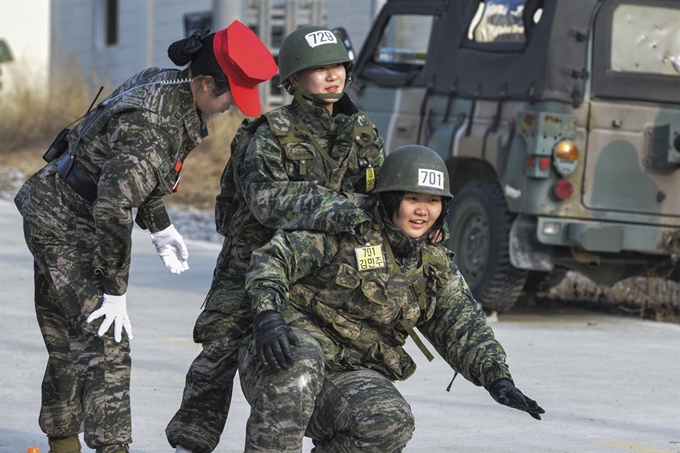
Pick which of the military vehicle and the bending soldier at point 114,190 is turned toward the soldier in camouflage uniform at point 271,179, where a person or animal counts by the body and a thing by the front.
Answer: the bending soldier

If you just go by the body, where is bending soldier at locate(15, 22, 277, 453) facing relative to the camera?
to the viewer's right

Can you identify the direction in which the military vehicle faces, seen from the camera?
facing away from the viewer and to the left of the viewer

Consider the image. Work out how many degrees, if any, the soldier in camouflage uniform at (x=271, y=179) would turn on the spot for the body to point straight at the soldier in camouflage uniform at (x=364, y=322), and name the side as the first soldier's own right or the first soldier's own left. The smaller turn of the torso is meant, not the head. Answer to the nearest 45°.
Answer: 0° — they already face them

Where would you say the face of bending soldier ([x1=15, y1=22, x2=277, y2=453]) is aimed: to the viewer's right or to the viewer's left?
to the viewer's right

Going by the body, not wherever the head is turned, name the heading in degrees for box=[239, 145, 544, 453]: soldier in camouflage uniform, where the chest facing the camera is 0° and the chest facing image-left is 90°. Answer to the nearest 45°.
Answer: approximately 315°

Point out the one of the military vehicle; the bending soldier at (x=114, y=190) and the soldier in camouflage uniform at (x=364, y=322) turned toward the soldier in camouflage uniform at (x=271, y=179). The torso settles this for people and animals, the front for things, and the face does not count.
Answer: the bending soldier

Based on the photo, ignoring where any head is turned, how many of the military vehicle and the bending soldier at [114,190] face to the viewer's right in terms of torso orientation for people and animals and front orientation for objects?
1

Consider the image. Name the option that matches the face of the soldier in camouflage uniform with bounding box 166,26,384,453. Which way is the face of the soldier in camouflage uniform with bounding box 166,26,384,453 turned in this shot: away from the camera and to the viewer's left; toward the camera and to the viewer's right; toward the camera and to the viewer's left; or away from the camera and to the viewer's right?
toward the camera and to the viewer's right

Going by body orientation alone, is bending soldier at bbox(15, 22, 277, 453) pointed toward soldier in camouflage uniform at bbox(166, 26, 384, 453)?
yes

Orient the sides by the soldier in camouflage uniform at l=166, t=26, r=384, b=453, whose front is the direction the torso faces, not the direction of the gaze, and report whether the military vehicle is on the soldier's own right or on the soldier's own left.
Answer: on the soldier's own left

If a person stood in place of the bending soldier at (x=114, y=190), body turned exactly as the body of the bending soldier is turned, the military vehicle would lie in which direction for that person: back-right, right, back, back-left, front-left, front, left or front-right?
front-left

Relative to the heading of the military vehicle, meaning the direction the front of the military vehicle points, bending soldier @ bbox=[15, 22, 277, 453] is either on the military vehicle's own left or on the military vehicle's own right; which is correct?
on the military vehicle's own left

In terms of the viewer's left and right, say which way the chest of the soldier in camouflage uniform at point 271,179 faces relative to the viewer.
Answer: facing the viewer and to the right of the viewer

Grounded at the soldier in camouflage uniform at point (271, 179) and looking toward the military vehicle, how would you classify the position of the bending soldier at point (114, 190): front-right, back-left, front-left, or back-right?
back-left

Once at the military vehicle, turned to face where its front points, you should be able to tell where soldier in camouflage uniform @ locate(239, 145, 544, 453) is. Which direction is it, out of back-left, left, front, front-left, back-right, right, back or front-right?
back-left
